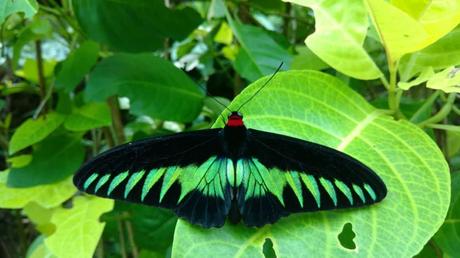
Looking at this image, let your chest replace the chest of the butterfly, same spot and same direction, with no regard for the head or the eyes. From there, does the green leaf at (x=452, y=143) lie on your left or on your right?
on your right

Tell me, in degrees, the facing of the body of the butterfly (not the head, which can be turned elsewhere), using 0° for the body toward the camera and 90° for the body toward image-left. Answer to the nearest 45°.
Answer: approximately 180°
